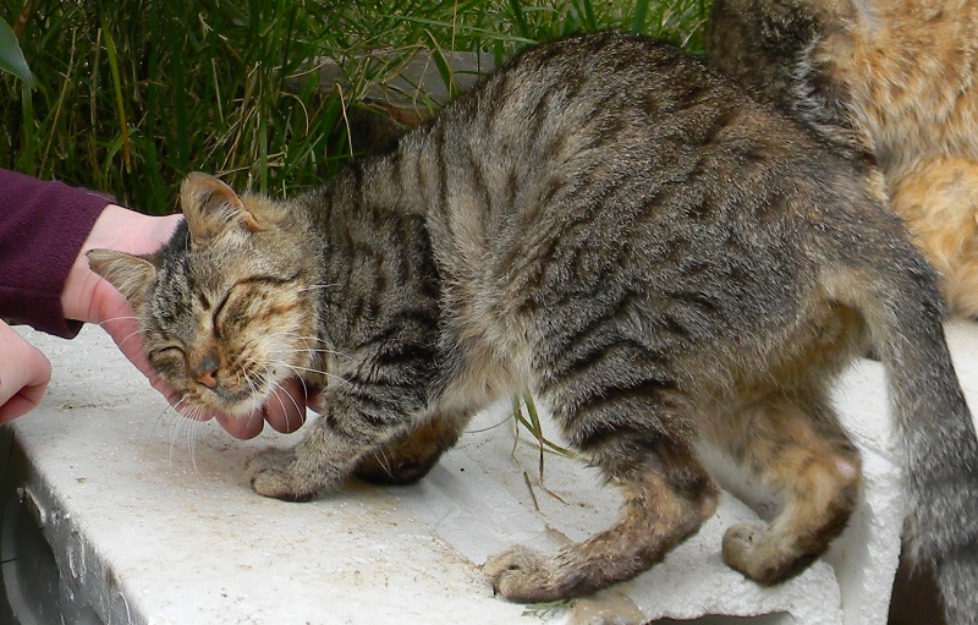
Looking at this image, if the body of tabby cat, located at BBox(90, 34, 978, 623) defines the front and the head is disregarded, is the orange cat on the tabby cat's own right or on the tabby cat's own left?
on the tabby cat's own right

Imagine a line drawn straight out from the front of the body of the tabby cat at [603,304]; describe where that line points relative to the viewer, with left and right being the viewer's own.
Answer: facing to the left of the viewer
